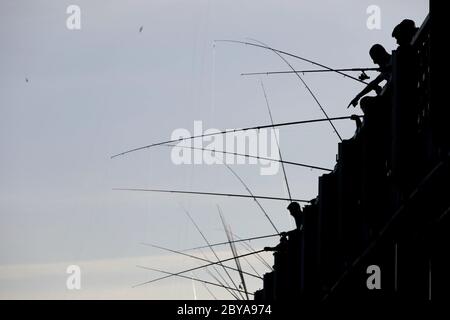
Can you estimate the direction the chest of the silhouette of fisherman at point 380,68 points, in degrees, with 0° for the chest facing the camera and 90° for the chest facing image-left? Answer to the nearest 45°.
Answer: approximately 90°

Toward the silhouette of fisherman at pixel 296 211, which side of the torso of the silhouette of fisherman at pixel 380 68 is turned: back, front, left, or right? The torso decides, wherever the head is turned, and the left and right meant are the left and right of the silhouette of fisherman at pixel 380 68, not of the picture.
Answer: right
